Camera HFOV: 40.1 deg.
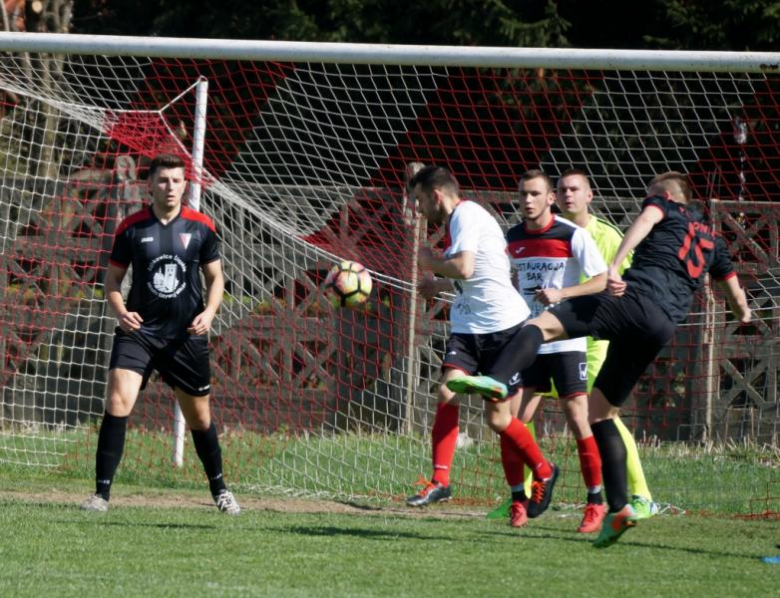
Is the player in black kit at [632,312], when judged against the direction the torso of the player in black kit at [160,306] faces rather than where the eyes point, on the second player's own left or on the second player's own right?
on the second player's own left

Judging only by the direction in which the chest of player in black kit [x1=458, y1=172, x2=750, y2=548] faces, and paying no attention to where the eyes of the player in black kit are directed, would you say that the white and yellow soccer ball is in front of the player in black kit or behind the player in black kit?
in front

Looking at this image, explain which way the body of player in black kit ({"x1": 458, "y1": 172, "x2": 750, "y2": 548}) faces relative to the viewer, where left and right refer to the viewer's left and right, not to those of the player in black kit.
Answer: facing away from the viewer and to the left of the viewer

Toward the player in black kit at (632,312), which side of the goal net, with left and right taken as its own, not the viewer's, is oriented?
front

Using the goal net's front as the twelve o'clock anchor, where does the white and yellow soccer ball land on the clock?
The white and yellow soccer ball is roughly at 12 o'clock from the goal net.

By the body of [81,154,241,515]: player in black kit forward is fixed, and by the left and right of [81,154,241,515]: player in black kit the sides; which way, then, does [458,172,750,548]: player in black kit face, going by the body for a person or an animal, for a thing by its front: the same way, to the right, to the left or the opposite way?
the opposite way

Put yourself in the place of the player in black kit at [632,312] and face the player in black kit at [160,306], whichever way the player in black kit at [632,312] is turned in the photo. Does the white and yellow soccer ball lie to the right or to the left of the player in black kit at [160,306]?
right

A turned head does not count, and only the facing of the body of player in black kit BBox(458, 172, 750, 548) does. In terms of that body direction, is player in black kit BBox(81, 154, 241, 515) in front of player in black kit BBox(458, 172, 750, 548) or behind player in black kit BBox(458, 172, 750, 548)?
in front

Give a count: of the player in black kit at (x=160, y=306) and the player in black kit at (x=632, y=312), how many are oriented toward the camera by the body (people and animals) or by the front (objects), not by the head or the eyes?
1

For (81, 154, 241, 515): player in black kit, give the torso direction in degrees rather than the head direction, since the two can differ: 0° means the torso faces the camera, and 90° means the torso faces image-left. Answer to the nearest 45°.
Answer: approximately 0°
